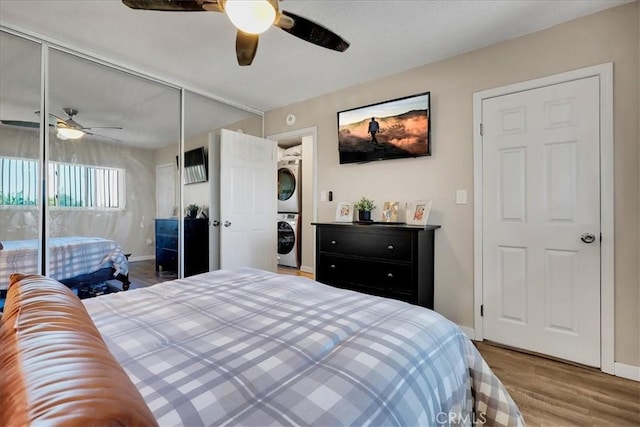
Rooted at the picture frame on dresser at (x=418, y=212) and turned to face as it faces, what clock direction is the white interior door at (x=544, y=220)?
The white interior door is roughly at 8 o'clock from the picture frame on dresser.

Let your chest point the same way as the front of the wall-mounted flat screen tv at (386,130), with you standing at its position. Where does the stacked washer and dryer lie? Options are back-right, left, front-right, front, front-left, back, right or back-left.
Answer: right

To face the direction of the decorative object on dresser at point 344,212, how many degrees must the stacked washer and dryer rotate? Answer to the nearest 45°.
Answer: approximately 45° to its left

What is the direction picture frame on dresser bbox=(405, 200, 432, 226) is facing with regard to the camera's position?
facing the viewer and to the left of the viewer

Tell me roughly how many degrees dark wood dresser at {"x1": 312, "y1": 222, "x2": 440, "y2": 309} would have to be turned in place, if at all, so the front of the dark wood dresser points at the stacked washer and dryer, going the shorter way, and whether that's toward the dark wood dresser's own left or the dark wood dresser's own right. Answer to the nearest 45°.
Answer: approximately 90° to the dark wood dresser's own right

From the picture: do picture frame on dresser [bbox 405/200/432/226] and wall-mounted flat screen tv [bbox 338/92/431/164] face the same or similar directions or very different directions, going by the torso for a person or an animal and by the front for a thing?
same or similar directions

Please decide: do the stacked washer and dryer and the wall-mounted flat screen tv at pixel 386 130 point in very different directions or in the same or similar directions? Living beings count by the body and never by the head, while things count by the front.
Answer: same or similar directions

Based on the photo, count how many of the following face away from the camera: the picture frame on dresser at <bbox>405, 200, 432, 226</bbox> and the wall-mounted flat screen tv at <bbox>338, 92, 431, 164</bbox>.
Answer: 0

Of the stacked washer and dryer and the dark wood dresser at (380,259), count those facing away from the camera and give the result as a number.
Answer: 0

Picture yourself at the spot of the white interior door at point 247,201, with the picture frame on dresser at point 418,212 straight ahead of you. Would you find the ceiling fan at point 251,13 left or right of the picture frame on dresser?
right

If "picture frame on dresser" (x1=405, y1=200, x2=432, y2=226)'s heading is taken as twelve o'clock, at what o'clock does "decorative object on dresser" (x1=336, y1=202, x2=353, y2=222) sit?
The decorative object on dresser is roughly at 2 o'clock from the picture frame on dresser.

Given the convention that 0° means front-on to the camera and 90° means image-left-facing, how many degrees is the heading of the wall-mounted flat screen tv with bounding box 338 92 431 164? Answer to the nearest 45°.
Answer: approximately 45°
